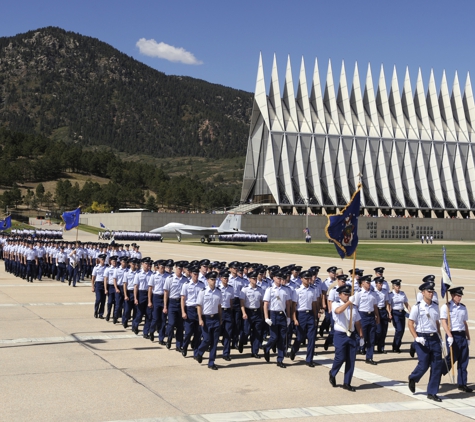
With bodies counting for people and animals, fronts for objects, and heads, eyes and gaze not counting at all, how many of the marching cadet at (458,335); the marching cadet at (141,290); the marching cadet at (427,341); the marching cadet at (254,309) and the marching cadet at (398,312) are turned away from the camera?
0

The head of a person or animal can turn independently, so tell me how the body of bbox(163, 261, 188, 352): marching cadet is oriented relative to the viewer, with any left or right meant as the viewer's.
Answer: facing the viewer and to the right of the viewer

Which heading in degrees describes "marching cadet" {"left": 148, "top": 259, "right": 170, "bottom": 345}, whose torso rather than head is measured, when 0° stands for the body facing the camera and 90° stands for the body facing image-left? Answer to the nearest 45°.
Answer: approximately 315°

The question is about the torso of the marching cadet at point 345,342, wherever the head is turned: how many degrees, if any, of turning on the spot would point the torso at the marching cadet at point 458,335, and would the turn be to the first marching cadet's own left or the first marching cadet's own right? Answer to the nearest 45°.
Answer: approximately 45° to the first marching cadet's own left

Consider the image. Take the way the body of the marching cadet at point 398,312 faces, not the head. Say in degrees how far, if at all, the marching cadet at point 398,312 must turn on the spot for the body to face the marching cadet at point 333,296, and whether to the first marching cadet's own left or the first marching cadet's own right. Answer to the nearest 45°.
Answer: approximately 90° to the first marching cadet's own right

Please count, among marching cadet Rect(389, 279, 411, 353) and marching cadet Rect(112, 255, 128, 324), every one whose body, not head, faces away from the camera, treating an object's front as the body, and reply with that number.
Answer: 0

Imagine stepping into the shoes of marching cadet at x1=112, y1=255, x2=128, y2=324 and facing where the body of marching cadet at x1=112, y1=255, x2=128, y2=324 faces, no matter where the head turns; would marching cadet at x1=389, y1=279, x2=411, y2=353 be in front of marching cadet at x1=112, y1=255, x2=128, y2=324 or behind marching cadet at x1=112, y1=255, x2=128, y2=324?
in front

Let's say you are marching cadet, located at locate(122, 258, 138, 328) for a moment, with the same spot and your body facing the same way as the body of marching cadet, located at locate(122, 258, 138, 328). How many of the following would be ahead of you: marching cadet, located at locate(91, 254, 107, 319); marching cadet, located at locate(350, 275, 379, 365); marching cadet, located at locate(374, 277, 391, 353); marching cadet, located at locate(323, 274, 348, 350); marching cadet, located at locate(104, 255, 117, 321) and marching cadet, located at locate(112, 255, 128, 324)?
3

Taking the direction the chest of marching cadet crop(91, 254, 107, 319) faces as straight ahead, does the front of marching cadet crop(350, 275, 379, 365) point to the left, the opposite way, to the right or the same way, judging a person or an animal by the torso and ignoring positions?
the same way

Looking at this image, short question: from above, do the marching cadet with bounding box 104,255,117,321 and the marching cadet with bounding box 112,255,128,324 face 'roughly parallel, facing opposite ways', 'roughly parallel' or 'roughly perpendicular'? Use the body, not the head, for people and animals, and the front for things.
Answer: roughly parallel

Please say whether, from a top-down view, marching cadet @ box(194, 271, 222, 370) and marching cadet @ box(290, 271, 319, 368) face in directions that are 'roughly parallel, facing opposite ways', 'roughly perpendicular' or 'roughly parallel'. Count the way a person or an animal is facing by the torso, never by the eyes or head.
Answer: roughly parallel

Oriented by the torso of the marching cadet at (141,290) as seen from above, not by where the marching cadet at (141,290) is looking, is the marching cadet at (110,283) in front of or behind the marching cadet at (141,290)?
behind

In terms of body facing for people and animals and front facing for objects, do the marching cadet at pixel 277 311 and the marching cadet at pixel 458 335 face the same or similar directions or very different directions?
same or similar directions

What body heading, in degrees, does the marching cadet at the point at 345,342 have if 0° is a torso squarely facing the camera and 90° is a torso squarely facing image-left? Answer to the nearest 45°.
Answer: approximately 315°

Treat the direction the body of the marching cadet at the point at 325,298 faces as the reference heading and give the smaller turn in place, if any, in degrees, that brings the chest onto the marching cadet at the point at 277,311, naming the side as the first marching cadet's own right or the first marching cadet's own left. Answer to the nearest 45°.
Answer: approximately 45° to the first marching cadet's own right

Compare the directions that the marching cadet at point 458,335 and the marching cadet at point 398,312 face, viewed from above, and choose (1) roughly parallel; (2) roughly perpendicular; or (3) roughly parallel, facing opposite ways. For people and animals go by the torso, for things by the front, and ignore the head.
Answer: roughly parallel
